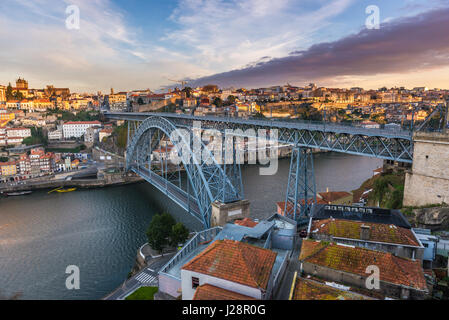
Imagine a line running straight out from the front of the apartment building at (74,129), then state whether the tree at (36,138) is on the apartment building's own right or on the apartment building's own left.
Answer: on the apartment building's own right

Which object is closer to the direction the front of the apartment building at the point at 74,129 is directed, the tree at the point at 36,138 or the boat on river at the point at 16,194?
the boat on river

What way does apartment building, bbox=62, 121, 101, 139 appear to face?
toward the camera

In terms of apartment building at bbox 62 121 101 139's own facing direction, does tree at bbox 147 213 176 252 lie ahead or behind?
ahead

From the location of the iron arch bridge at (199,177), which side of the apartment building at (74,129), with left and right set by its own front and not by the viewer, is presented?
front

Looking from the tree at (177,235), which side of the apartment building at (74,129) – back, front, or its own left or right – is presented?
front

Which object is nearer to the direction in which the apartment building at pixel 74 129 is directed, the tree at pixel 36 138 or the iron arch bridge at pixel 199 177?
the iron arch bridge

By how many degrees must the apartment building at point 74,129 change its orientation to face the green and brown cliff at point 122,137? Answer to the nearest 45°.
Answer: approximately 45° to its left
